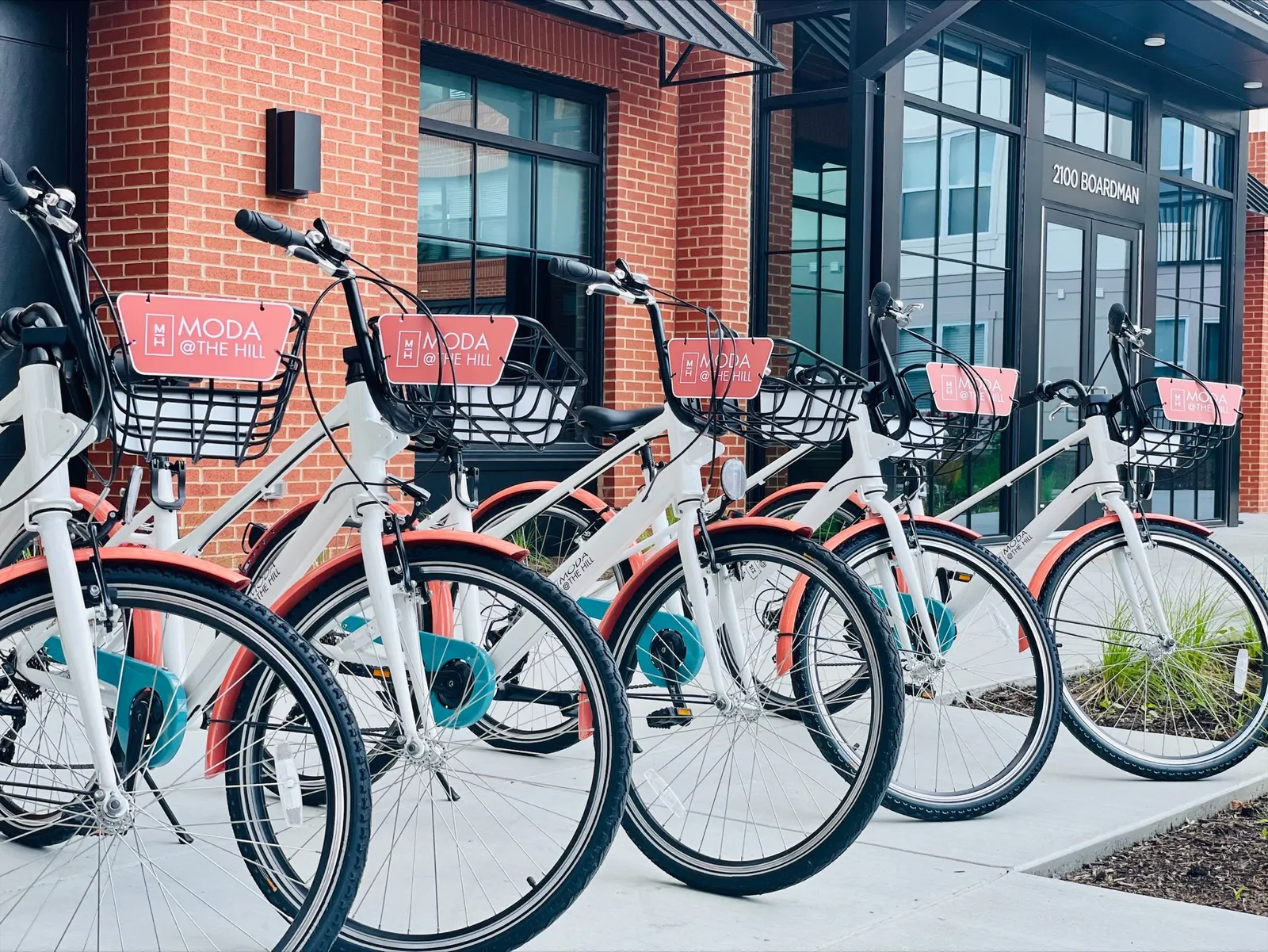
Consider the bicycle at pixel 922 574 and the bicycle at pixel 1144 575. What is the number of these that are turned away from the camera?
0

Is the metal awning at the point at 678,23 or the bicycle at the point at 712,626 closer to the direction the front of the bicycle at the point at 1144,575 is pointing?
the bicycle

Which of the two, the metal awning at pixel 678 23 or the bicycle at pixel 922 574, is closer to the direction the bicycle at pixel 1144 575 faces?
the bicycle

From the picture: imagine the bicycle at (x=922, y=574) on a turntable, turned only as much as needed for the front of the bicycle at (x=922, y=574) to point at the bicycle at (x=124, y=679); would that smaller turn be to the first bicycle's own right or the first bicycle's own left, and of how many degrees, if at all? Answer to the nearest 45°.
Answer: approximately 90° to the first bicycle's own right

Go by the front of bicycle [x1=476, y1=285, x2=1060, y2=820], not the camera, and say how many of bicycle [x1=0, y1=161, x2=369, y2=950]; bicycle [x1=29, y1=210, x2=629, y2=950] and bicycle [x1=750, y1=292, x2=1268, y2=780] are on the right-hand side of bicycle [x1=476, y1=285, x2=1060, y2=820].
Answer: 2

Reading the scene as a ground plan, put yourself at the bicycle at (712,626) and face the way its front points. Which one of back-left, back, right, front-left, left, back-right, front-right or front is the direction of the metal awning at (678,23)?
back-left
